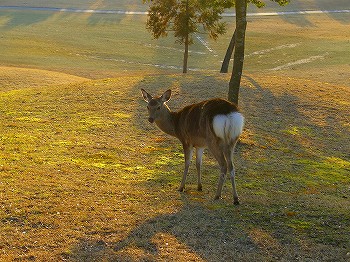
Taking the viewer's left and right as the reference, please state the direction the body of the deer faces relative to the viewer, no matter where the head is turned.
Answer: facing away from the viewer and to the left of the viewer
